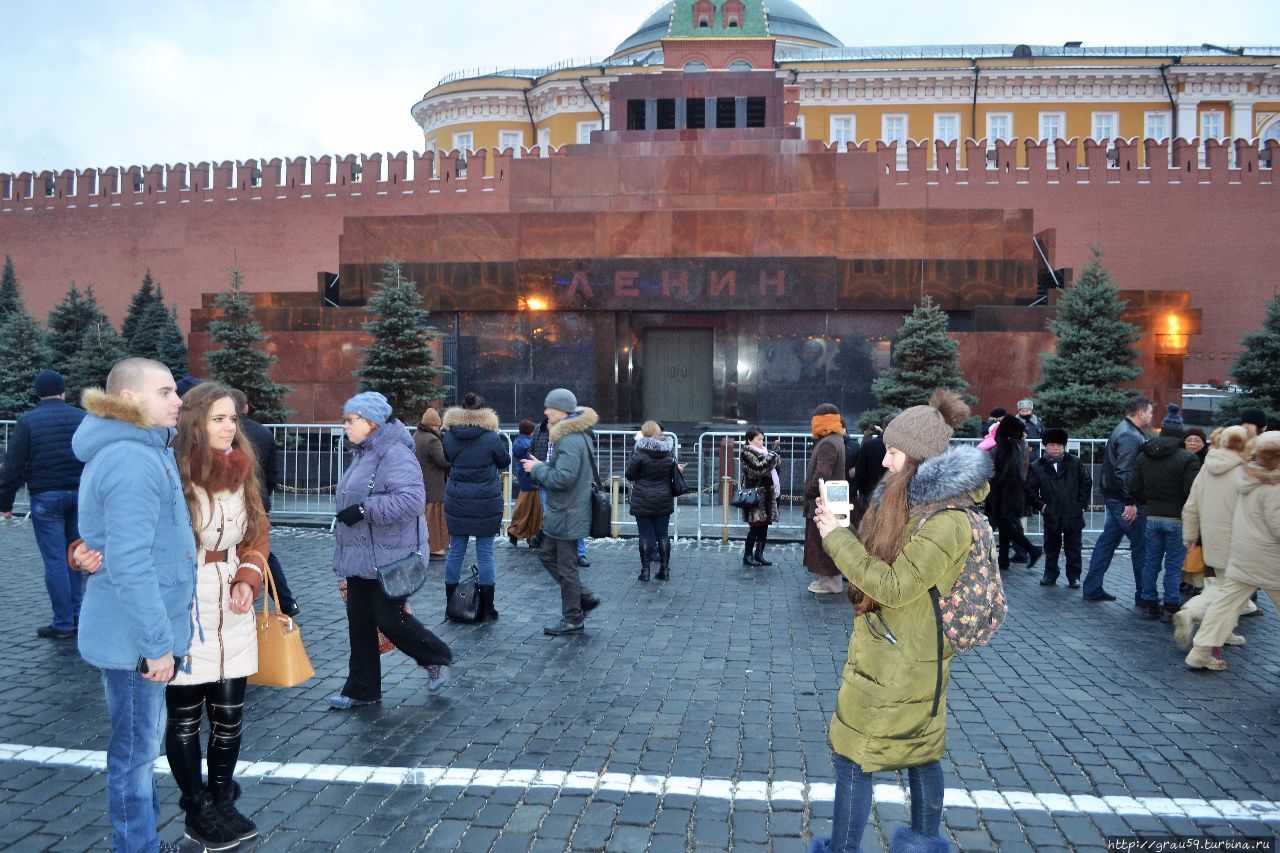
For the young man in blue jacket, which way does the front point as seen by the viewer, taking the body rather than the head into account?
to the viewer's right

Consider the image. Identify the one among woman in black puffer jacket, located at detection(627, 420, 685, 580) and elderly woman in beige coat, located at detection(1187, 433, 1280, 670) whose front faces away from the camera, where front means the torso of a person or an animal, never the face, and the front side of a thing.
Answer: the woman in black puffer jacket

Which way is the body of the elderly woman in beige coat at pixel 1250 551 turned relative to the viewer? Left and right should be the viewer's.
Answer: facing to the right of the viewer

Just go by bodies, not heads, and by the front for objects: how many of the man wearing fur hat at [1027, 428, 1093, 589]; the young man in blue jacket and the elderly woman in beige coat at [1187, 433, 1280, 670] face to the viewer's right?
2

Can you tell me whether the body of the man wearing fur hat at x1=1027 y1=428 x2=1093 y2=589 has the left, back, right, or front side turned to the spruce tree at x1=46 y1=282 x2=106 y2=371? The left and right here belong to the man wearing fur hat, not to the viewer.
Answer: right

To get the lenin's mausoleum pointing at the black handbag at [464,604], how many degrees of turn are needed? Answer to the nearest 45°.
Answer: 0° — it already faces it

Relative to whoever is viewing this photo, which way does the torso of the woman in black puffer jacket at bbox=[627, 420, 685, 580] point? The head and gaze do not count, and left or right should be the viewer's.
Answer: facing away from the viewer

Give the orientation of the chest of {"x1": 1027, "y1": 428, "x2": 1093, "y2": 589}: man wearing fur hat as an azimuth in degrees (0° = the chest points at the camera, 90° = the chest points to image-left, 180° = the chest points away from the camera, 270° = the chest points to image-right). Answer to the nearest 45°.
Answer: approximately 0°

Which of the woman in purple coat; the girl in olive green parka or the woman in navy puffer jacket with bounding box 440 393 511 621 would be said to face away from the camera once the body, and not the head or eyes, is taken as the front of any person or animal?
the woman in navy puffer jacket

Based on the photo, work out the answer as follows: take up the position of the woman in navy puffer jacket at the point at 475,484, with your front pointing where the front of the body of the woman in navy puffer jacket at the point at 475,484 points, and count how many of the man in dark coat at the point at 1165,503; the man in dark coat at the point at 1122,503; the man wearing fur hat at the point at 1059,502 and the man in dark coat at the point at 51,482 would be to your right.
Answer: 3

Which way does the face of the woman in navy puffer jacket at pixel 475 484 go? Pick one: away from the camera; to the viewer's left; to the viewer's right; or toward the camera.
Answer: away from the camera

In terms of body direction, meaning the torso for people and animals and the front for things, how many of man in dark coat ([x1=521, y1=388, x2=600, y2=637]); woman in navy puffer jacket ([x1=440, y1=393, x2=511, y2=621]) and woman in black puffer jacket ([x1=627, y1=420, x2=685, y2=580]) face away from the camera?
2

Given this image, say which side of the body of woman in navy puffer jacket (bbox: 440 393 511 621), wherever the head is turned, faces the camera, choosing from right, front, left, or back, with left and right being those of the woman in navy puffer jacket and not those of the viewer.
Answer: back
